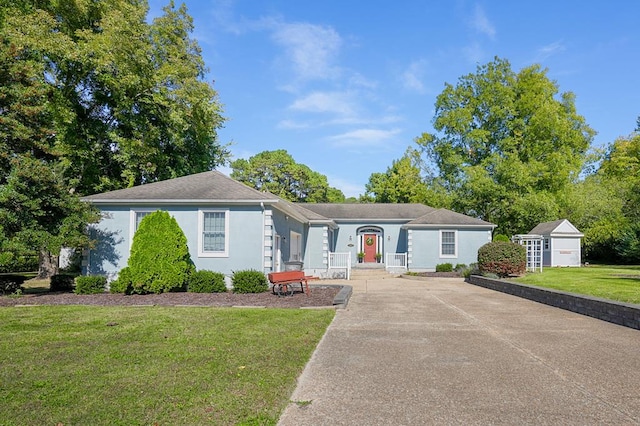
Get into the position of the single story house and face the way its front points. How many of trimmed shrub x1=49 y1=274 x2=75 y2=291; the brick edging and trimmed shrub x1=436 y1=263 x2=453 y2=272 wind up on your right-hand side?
1

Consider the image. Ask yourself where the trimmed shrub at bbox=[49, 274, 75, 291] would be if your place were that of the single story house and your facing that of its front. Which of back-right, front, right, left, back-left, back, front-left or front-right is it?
right

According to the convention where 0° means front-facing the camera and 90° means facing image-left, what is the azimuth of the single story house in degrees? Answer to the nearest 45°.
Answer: approximately 0°

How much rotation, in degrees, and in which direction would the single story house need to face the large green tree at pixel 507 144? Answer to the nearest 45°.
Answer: approximately 135° to its left

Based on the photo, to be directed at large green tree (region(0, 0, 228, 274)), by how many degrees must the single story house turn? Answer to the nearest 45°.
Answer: approximately 135° to its right

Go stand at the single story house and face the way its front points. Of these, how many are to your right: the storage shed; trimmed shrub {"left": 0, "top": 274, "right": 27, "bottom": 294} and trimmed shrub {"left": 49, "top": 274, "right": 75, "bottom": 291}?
2

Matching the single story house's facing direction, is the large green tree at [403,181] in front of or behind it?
behind

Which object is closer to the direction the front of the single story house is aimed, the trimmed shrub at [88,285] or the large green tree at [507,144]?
the trimmed shrub

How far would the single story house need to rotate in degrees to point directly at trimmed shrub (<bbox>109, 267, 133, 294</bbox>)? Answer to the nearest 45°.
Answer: approximately 45° to its right

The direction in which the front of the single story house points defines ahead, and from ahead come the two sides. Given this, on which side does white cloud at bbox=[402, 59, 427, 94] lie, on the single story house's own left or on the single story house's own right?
on the single story house's own left

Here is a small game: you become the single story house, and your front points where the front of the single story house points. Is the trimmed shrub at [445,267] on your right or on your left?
on your left
